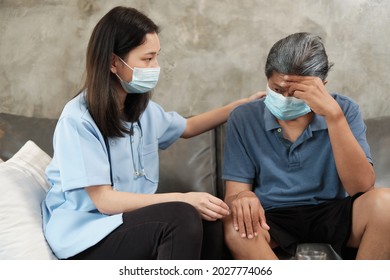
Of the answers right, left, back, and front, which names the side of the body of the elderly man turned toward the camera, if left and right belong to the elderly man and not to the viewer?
front

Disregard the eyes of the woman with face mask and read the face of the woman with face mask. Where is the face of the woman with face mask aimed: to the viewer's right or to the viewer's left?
to the viewer's right

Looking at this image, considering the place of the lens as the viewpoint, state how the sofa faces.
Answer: facing the viewer

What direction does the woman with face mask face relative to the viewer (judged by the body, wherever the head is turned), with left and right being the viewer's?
facing the viewer and to the right of the viewer

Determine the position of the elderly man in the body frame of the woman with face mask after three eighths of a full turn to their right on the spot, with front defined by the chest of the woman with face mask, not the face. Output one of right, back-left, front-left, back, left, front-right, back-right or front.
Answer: back
